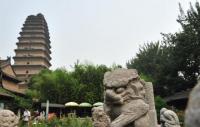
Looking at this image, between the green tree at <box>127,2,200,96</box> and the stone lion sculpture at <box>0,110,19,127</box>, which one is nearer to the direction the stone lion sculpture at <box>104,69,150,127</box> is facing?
the stone lion sculpture

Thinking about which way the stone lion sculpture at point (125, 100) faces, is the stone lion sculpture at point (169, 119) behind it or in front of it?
behind

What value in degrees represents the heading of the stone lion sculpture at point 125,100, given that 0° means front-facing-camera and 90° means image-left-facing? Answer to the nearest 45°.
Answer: approximately 45°
